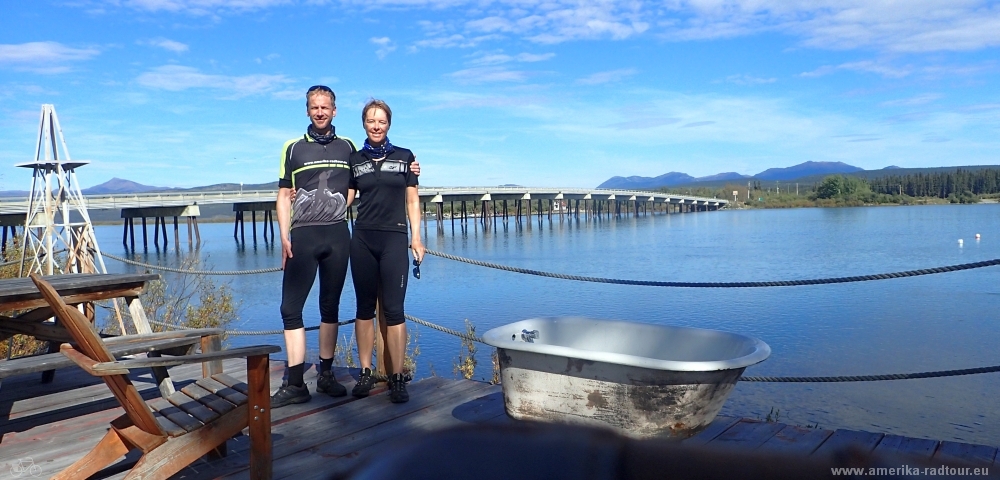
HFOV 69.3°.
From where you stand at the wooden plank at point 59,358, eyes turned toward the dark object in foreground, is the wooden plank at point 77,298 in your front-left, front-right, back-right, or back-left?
back-left

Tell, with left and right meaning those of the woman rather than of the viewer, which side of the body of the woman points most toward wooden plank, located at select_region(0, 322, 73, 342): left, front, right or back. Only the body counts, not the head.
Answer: right

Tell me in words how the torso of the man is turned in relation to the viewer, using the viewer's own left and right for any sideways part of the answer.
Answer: facing the viewer

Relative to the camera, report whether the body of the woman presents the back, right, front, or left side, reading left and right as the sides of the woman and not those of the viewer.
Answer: front

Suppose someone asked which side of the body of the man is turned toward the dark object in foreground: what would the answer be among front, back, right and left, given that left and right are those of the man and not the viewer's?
front

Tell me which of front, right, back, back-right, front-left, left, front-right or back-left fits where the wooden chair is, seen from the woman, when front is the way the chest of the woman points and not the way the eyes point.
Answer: front-right

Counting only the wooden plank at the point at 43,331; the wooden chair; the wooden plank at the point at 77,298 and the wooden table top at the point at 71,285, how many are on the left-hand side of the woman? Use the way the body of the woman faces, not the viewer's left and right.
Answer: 0

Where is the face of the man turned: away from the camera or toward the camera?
toward the camera

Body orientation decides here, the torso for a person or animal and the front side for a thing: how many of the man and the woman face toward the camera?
2

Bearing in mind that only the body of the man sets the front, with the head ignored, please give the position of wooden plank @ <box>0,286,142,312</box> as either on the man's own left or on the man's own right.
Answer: on the man's own right

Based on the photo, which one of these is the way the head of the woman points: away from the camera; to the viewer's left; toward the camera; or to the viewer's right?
toward the camera

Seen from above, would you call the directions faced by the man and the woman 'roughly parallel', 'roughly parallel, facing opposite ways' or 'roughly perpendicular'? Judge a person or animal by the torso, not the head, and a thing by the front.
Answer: roughly parallel

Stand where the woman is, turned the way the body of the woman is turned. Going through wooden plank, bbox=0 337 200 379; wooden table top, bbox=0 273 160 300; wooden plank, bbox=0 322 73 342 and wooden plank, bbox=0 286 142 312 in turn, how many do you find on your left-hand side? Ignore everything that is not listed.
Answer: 0

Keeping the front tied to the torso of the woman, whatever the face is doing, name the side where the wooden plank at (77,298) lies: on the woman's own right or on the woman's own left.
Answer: on the woman's own right

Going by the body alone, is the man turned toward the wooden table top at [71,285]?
no

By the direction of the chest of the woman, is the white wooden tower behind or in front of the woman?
behind

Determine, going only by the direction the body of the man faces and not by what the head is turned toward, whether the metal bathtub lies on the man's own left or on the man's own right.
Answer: on the man's own left
